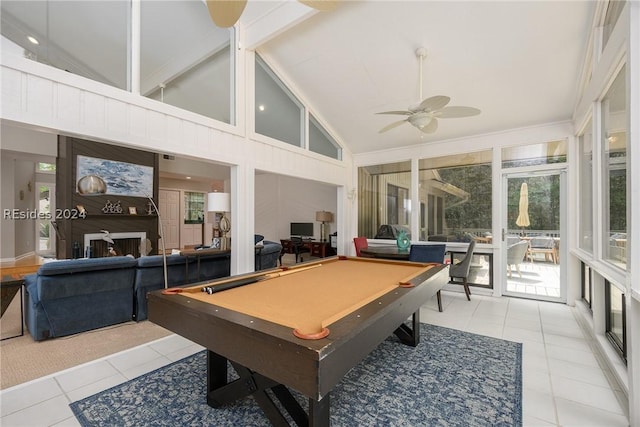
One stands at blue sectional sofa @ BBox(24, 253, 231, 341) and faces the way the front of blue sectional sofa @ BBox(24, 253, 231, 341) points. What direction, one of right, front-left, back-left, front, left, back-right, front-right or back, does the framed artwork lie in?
front-right

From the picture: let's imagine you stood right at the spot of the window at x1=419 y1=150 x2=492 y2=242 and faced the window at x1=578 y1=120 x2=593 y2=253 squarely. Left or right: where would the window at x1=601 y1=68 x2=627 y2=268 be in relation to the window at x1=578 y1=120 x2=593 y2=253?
right

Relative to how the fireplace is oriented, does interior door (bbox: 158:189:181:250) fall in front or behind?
behind

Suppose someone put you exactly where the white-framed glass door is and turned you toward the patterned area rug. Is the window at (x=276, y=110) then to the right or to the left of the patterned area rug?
right

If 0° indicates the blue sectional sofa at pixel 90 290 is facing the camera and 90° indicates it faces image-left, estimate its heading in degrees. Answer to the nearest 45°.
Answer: approximately 135°

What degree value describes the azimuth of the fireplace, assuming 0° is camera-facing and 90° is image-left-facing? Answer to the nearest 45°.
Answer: approximately 0°

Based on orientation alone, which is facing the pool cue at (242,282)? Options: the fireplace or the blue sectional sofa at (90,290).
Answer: the fireplace

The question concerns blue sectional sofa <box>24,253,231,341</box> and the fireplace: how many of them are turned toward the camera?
1
